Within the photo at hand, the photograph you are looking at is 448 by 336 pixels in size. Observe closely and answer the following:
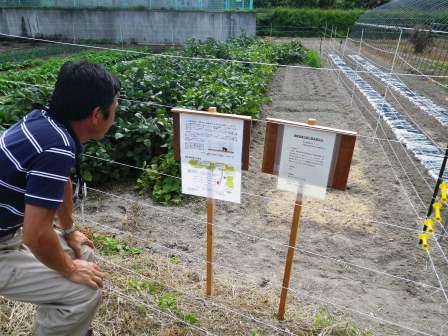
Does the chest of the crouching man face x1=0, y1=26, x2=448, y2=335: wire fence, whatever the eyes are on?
yes

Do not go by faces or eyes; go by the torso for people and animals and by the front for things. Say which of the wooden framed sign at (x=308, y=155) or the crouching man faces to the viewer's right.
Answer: the crouching man

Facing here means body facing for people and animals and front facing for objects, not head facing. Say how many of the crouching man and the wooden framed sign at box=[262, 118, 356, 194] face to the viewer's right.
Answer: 1

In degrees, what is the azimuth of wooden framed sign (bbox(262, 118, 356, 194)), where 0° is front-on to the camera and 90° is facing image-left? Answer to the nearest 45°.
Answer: approximately 0°

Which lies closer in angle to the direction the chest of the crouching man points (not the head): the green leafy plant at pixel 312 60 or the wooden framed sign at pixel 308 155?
the wooden framed sign

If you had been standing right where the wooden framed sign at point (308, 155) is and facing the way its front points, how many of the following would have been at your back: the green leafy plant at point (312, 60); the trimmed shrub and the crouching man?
2

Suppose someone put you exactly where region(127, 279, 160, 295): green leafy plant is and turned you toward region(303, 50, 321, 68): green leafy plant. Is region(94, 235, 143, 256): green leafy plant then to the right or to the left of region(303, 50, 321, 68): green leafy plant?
left

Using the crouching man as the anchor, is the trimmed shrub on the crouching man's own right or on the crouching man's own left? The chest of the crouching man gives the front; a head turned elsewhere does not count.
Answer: on the crouching man's own left

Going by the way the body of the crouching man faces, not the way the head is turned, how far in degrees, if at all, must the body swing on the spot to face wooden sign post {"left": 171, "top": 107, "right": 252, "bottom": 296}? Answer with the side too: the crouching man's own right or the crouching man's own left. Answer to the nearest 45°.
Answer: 0° — they already face it

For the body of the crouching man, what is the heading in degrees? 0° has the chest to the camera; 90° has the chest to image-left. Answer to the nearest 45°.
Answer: approximately 270°

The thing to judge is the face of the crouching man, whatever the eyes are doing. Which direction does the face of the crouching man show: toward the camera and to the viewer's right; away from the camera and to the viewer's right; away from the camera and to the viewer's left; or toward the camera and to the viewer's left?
away from the camera and to the viewer's right

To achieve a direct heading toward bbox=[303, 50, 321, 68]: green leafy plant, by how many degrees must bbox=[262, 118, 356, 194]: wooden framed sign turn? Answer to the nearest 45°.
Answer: approximately 180°
